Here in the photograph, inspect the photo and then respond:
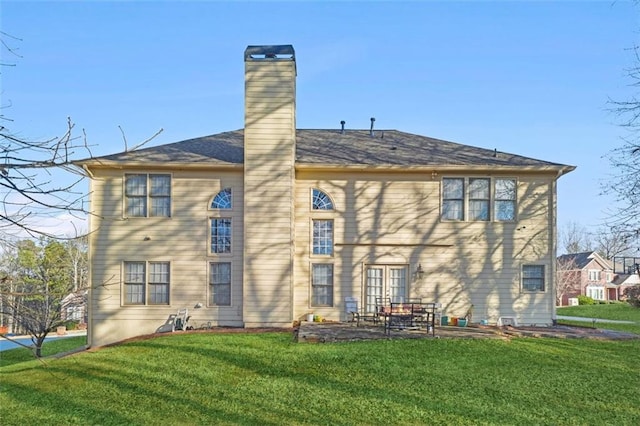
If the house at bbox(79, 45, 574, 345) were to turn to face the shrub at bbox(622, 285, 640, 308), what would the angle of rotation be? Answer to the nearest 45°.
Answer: approximately 45° to its right

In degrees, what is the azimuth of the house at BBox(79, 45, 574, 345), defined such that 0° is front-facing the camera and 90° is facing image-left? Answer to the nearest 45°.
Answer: approximately 180°
